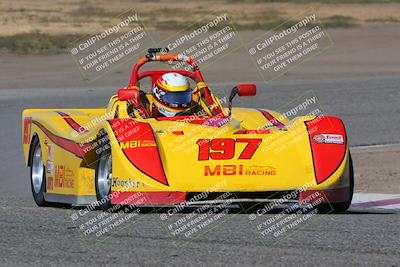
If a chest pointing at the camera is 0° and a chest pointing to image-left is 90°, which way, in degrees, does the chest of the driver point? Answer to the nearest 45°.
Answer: approximately 315°
